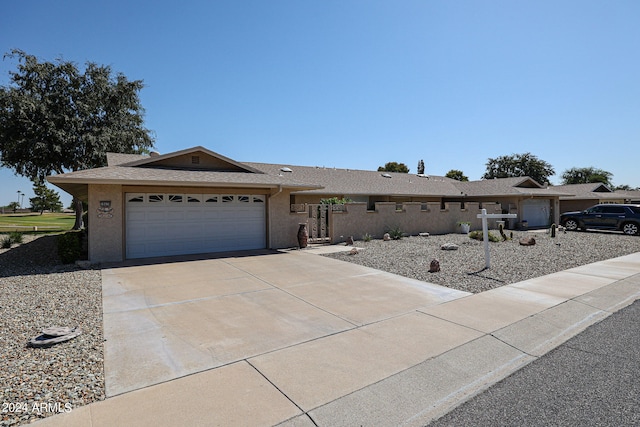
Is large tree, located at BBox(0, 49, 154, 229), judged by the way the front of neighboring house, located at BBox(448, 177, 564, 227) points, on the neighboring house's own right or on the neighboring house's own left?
on the neighboring house's own right

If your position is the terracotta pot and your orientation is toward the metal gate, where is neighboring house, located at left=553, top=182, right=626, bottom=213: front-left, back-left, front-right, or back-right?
front-right

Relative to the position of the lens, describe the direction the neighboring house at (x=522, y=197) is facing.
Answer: facing the viewer and to the right of the viewer

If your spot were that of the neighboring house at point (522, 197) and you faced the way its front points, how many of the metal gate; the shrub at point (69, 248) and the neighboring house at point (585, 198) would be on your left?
1

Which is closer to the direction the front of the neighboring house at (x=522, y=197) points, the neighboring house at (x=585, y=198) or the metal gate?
the metal gate

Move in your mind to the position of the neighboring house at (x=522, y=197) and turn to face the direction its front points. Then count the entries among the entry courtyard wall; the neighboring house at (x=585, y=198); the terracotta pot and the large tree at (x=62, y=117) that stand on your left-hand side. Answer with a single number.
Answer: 1

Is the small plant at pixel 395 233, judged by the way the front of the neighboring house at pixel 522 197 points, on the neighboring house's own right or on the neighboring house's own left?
on the neighboring house's own right

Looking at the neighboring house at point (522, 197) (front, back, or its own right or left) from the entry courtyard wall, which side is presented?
right

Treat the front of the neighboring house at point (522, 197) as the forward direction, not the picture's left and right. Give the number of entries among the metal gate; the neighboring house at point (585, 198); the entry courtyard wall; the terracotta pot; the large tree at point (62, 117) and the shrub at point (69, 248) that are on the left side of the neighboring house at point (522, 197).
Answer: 1

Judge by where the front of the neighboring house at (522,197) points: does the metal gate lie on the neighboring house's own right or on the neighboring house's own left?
on the neighboring house's own right

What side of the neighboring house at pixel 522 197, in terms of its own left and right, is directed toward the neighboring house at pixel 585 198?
left

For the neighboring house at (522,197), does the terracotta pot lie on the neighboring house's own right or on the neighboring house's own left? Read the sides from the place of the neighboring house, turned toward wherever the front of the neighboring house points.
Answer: on the neighboring house's own right

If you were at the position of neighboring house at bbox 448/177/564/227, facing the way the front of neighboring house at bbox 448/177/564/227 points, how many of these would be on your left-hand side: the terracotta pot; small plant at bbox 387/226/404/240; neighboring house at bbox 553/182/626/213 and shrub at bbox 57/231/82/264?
1

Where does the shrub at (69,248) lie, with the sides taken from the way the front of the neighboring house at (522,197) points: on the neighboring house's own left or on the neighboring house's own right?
on the neighboring house's own right

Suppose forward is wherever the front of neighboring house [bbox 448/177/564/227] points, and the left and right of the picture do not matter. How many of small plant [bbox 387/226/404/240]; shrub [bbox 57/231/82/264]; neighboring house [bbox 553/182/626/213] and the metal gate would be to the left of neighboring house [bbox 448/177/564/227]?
1
